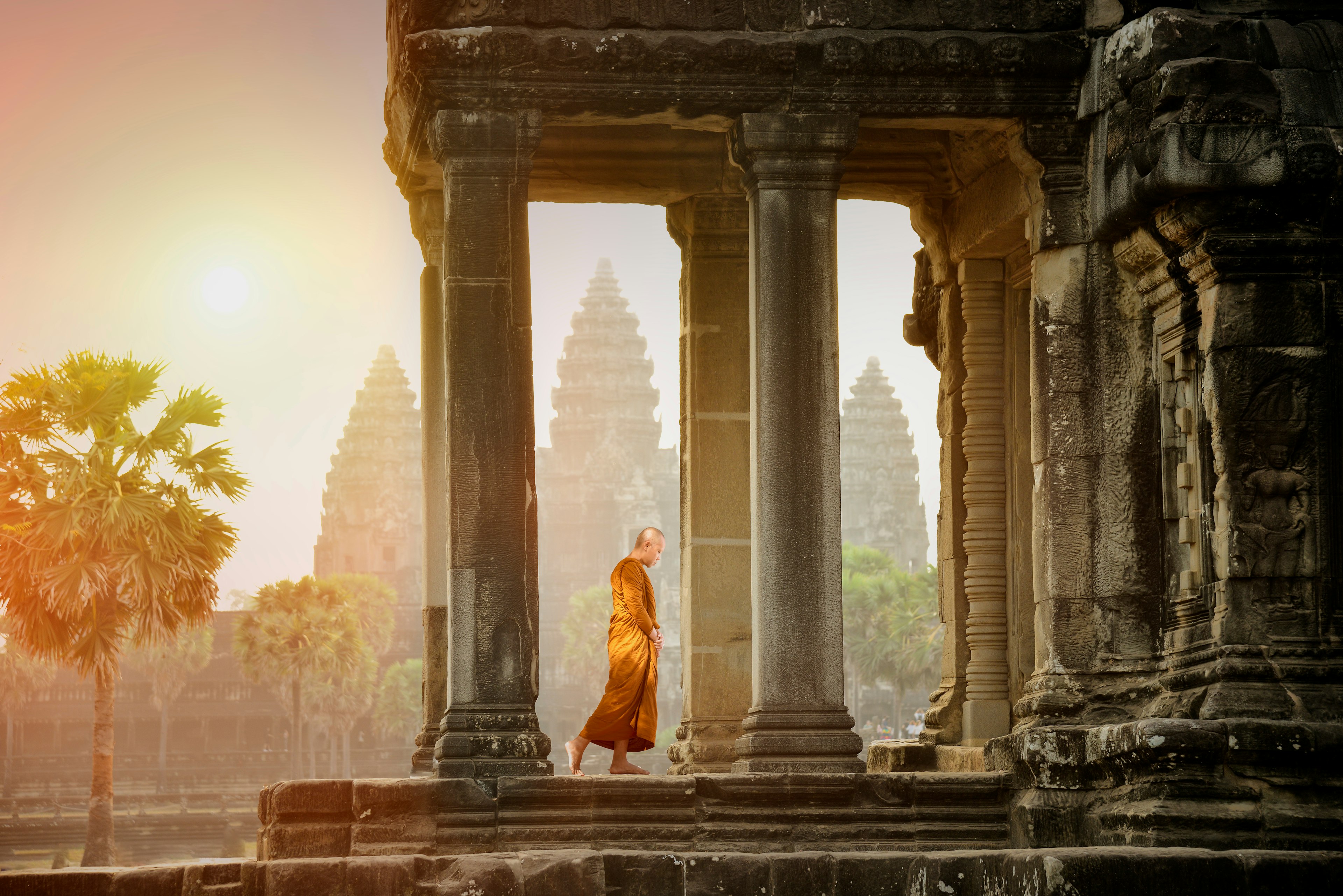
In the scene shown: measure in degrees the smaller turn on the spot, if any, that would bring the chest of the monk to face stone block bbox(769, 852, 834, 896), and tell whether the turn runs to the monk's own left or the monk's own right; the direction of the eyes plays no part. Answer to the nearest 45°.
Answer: approximately 90° to the monk's own right

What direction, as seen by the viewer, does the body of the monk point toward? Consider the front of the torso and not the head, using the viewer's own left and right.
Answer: facing to the right of the viewer

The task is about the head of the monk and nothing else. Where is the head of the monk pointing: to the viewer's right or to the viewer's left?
to the viewer's right

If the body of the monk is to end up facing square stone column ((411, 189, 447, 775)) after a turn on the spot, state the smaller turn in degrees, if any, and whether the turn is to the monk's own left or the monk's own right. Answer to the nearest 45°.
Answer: approximately 135° to the monk's own left

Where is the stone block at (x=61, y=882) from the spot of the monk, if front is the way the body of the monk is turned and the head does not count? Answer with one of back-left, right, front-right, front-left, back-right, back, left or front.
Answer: back-right

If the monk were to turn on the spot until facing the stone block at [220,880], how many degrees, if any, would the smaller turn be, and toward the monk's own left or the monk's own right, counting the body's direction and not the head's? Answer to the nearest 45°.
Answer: approximately 135° to the monk's own right

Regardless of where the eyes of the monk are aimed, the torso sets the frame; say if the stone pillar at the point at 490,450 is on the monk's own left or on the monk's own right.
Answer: on the monk's own right

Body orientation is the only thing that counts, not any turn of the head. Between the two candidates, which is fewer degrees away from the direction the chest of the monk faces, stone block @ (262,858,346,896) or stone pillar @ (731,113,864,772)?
the stone pillar

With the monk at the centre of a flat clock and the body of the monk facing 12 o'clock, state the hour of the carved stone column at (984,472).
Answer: The carved stone column is roughly at 11 o'clock from the monk.
